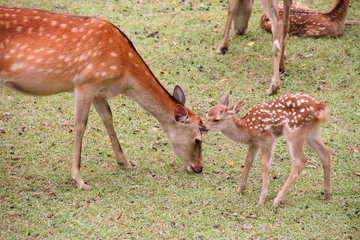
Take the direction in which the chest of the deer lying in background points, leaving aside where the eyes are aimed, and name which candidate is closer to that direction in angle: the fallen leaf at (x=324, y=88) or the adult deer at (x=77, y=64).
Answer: the fallen leaf

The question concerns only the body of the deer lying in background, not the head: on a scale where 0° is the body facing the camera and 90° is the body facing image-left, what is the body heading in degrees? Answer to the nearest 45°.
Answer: approximately 270°

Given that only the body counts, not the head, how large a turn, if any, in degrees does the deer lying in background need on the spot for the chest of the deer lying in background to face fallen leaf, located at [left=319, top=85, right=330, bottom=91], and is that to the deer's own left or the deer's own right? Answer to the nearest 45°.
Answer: approximately 90° to the deer's own right

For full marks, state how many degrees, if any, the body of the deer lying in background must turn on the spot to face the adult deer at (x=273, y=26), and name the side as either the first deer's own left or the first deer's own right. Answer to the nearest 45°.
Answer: approximately 135° to the first deer's own right

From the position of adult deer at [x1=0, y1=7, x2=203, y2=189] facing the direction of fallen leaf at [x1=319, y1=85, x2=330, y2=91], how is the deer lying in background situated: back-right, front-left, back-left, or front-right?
front-left

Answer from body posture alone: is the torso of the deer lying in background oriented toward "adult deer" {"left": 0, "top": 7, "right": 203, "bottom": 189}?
no

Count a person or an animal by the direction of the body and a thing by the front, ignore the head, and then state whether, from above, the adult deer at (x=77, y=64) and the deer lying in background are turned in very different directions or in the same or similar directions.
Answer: same or similar directions

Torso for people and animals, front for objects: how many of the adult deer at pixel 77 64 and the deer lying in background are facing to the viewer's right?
2

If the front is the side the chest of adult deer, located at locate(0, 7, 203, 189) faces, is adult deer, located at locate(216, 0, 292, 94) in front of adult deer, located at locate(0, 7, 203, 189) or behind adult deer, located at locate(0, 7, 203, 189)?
in front

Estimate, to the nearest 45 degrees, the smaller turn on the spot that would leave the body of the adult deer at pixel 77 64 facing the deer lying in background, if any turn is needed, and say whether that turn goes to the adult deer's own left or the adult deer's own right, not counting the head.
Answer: approximately 45° to the adult deer's own left

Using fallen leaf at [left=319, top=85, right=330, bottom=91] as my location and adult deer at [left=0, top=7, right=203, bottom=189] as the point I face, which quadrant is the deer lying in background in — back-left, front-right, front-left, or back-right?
back-right

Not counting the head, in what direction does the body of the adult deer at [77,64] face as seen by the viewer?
to the viewer's right
